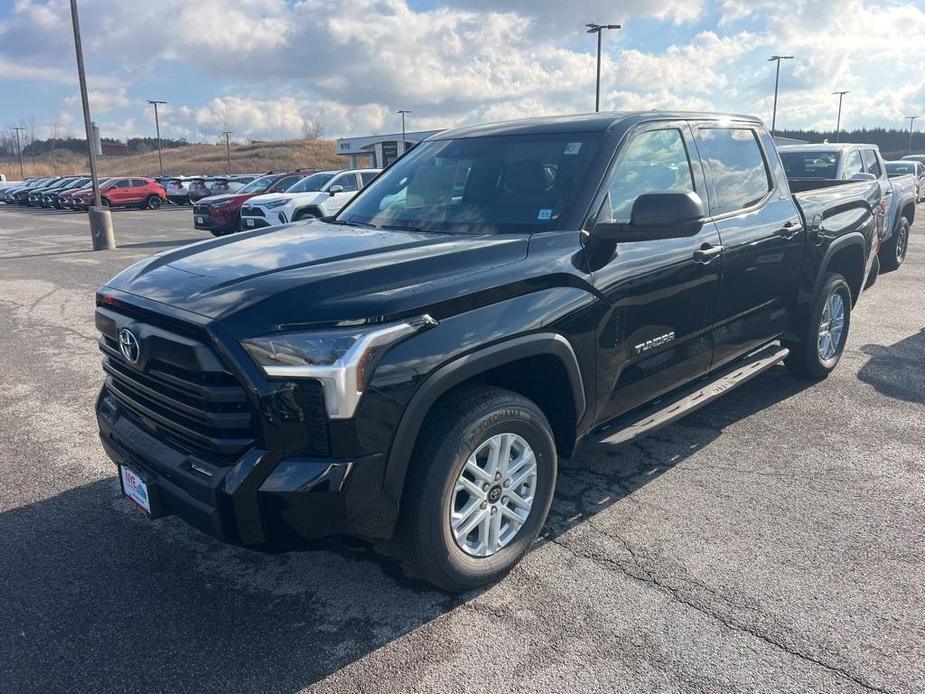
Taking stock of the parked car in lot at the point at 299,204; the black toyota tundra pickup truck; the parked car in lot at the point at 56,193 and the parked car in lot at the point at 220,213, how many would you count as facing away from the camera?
0

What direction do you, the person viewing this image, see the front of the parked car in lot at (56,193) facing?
facing the viewer and to the left of the viewer

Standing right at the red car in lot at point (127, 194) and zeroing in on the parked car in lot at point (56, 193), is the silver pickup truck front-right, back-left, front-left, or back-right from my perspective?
back-left

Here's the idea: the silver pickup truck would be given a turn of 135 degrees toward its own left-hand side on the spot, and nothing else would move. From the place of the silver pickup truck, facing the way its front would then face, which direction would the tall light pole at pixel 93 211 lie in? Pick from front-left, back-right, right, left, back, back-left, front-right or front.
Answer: back

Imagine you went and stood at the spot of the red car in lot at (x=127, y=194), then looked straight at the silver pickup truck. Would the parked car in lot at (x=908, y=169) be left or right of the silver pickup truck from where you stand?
left

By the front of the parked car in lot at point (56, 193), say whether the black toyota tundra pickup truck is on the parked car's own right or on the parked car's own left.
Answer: on the parked car's own left

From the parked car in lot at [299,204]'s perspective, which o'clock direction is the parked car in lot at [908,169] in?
the parked car in lot at [908,169] is roughly at 7 o'clock from the parked car in lot at [299,204].

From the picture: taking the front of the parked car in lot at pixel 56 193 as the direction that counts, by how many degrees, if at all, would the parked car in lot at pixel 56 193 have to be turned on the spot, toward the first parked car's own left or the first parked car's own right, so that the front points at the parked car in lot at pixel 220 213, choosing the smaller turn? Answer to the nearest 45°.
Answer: approximately 45° to the first parked car's own left

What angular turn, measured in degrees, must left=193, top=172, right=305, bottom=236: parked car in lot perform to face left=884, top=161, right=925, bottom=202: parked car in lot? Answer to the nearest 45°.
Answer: approximately 135° to its left

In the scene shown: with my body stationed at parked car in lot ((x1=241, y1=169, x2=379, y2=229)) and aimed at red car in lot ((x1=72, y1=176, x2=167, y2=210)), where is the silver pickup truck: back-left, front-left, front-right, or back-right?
back-right

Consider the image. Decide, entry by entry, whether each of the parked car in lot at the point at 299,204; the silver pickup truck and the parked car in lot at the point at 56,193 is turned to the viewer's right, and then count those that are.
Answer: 0

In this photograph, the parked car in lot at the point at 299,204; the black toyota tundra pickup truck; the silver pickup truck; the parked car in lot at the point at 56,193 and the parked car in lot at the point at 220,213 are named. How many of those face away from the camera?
0

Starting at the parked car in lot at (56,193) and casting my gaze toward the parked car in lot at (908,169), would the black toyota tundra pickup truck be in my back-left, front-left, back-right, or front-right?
front-right
